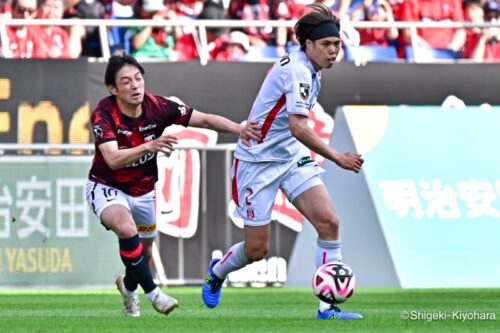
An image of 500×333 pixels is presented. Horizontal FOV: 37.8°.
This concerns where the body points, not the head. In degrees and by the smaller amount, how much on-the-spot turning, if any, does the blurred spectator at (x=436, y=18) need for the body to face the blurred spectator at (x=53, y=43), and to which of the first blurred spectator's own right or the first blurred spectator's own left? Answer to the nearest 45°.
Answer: approximately 45° to the first blurred spectator's own right

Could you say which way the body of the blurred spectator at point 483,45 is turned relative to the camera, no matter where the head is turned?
toward the camera

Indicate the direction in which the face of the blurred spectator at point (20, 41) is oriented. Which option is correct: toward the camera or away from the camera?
toward the camera

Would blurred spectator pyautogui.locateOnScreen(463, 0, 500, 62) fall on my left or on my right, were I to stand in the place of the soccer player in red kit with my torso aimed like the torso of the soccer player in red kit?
on my left

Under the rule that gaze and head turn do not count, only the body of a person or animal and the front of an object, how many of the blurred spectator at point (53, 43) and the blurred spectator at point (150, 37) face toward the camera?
2

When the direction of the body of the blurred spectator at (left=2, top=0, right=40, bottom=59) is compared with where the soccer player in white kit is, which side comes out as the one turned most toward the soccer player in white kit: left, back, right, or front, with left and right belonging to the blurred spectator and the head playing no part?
front

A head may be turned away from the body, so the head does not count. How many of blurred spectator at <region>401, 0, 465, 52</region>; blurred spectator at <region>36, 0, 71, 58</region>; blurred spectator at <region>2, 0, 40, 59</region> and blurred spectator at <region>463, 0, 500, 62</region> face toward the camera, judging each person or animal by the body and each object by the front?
4

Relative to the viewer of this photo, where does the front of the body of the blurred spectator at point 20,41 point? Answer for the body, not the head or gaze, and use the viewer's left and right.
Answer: facing the viewer

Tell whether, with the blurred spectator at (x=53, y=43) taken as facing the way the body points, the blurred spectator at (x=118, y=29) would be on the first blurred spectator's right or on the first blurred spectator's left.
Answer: on the first blurred spectator's left

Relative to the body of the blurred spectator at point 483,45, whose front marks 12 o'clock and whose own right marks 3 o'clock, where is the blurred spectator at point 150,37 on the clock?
the blurred spectator at point 150,37 is roughly at 2 o'clock from the blurred spectator at point 483,45.

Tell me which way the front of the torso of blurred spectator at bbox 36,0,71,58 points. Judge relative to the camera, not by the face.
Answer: toward the camera

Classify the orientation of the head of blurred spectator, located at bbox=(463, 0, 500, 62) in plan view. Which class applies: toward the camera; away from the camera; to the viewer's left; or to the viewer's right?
toward the camera

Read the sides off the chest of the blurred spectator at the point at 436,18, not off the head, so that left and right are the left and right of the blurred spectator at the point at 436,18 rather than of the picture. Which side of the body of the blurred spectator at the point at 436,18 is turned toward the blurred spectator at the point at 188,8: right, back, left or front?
right
